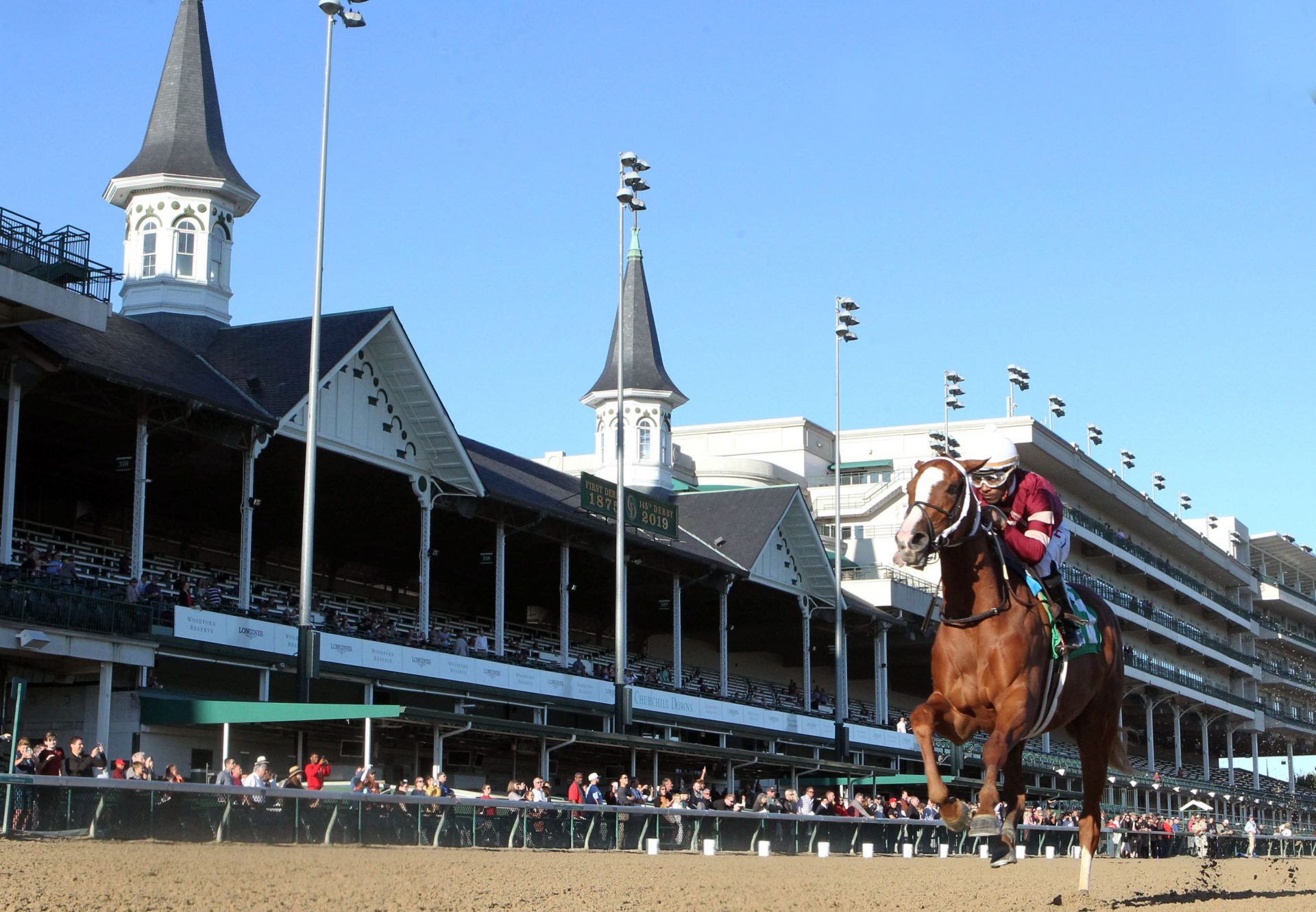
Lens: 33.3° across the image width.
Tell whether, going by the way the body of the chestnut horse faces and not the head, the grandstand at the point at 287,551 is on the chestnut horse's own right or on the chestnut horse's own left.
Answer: on the chestnut horse's own right

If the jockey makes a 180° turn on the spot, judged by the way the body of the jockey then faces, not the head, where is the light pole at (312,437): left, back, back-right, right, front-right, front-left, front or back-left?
left

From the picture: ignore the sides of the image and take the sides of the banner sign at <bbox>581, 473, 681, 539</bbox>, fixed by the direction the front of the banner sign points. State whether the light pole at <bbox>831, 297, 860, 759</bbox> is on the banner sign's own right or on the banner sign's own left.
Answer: on the banner sign's own left

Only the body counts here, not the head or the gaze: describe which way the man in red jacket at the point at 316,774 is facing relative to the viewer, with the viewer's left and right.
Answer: facing the viewer and to the right of the viewer

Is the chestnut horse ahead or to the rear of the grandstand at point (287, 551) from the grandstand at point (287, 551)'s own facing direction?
ahead

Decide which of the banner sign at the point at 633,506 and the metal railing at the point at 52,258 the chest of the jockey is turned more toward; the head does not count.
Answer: the metal railing

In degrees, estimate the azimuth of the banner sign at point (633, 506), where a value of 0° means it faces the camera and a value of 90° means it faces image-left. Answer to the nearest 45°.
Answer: approximately 315°

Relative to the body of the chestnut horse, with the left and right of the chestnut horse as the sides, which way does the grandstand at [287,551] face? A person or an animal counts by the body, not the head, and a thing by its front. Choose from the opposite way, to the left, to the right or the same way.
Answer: to the left

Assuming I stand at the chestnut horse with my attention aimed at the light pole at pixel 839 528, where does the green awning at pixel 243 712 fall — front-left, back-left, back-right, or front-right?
front-left

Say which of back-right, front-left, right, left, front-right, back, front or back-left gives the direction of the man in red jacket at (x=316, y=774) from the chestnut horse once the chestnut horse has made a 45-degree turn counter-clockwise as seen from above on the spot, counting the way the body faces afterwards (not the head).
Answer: back-right

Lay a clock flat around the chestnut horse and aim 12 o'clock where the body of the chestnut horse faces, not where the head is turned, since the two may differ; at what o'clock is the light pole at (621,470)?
The light pole is roughly at 4 o'clock from the chestnut horse.

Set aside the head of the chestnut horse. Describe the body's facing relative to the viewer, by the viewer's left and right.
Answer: facing the viewer and to the left of the viewer

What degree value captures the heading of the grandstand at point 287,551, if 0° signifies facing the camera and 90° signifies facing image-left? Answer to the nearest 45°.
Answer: approximately 315°

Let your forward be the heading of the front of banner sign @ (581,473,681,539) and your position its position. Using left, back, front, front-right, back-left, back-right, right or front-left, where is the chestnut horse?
front-right

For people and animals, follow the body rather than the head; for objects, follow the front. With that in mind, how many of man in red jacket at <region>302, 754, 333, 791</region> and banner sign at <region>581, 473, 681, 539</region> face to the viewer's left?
0
